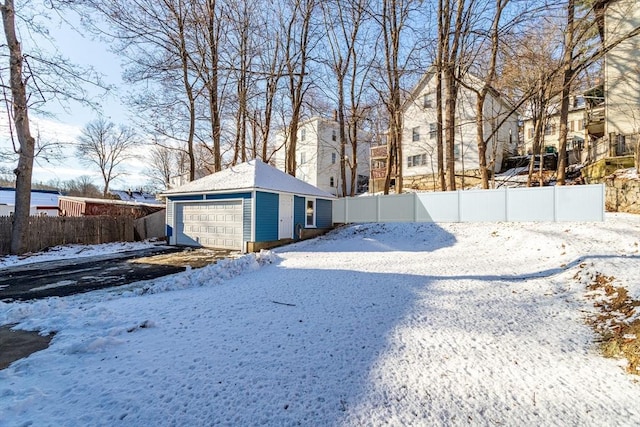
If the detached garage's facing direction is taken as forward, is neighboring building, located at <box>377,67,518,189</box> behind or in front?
behind

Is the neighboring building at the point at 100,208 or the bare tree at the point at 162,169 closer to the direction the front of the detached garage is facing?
the neighboring building

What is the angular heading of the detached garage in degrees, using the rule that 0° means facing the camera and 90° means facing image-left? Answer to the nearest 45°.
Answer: approximately 45°

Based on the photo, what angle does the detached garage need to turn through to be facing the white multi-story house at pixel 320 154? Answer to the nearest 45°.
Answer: approximately 180°

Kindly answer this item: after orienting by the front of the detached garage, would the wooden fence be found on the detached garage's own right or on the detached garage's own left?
on the detached garage's own right

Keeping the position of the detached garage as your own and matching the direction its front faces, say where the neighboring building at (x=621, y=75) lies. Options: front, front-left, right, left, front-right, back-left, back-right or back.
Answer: back-left

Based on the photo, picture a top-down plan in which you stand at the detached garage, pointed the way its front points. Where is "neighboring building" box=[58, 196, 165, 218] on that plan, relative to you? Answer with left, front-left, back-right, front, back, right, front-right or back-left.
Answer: right

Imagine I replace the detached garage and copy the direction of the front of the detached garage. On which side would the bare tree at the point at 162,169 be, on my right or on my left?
on my right
